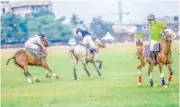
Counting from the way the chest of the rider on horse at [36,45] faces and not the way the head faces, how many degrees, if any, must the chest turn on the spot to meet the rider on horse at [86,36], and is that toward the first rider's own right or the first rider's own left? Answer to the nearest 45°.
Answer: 0° — they already face them

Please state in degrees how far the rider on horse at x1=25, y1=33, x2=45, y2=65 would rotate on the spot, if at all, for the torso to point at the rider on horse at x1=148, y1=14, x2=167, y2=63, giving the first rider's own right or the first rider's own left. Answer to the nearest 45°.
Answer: approximately 45° to the first rider's own right

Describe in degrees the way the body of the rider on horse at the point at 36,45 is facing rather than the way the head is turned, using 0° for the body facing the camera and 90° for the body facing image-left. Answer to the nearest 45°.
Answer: approximately 270°

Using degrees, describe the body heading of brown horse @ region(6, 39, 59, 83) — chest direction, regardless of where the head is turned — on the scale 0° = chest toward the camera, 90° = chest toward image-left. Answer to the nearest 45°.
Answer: approximately 270°
